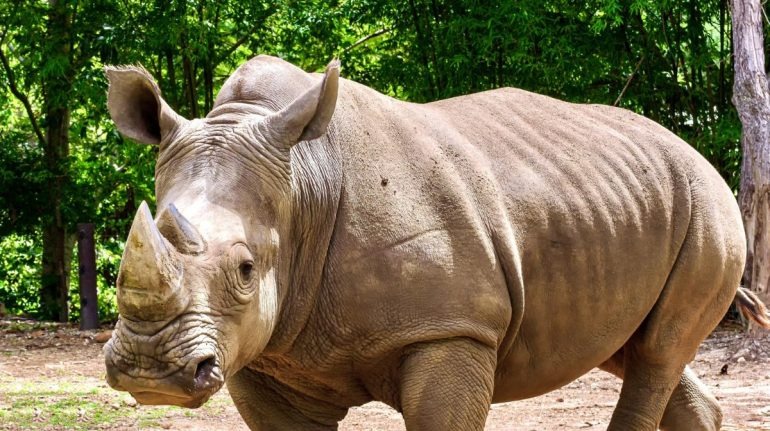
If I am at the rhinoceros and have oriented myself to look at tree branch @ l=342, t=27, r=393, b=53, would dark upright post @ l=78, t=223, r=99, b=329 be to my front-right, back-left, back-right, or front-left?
front-left

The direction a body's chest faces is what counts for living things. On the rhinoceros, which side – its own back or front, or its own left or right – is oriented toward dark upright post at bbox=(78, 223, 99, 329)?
right

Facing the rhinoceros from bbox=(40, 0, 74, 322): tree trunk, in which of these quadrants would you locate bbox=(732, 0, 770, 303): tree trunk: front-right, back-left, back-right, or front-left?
front-left

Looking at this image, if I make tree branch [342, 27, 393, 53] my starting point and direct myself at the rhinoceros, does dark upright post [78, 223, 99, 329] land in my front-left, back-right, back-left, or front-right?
front-right

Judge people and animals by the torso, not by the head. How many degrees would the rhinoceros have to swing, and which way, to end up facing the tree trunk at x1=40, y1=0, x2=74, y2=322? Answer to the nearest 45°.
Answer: approximately 90° to its right

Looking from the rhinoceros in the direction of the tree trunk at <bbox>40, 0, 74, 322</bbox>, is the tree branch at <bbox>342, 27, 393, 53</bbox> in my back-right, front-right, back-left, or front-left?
front-right

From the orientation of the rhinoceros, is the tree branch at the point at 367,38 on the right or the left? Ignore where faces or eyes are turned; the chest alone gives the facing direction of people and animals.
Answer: on its right

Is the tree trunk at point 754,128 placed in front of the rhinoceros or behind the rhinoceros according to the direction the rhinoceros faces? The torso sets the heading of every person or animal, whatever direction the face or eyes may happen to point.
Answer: behind

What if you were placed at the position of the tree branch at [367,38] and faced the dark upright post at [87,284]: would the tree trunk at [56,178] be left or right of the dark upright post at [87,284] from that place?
right

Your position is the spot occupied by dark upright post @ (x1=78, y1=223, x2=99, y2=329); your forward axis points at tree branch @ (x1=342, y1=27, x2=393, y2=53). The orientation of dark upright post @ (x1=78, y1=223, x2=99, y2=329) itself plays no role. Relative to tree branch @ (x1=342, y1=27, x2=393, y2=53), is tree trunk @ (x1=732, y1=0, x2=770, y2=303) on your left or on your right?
right

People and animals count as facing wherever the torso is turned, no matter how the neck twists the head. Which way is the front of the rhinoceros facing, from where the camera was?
facing the viewer and to the left of the viewer
